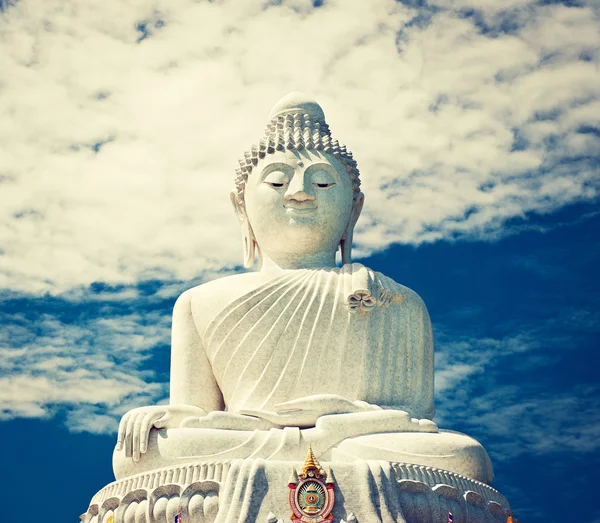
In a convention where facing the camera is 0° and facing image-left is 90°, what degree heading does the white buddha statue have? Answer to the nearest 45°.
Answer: approximately 0°
